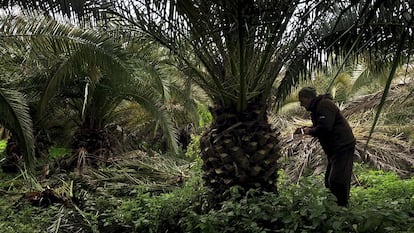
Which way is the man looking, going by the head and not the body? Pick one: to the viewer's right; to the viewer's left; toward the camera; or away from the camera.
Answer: to the viewer's left

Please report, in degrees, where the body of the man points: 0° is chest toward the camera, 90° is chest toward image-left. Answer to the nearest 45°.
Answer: approximately 90°

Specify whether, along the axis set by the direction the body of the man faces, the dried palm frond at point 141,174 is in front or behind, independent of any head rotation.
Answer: in front
